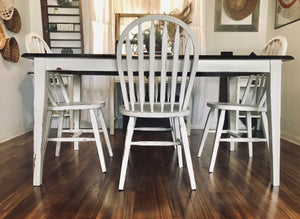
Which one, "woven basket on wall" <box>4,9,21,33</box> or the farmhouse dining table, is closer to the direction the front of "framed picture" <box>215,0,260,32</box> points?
the farmhouse dining table

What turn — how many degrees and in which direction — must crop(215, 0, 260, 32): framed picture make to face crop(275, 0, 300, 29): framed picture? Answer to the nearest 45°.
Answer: approximately 45° to its left

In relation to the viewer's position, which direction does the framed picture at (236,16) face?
facing the viewer

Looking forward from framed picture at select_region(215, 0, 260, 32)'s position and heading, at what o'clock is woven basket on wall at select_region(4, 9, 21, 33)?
The woven basket on wall is roughly at 2 o'clock from the framed picture.

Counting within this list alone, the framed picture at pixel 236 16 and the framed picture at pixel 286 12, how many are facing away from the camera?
0

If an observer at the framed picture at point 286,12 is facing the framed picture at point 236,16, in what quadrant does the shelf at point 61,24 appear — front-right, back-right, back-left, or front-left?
front-left

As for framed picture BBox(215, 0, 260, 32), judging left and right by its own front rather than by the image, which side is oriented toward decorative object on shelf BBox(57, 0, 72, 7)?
right

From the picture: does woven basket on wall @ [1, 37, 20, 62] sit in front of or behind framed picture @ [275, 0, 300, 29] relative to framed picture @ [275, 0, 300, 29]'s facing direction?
in front

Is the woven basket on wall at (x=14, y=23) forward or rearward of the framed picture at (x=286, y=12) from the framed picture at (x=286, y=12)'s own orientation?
forward

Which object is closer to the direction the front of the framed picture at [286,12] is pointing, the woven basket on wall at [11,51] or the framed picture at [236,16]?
the woven basket on wall

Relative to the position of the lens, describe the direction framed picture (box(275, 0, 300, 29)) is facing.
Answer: facing the viewer and to the left of the viewer

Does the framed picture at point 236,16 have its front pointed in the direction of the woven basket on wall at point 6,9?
no

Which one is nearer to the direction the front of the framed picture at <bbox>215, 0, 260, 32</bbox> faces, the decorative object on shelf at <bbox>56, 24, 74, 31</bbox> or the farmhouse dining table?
the farmhouse dining table
